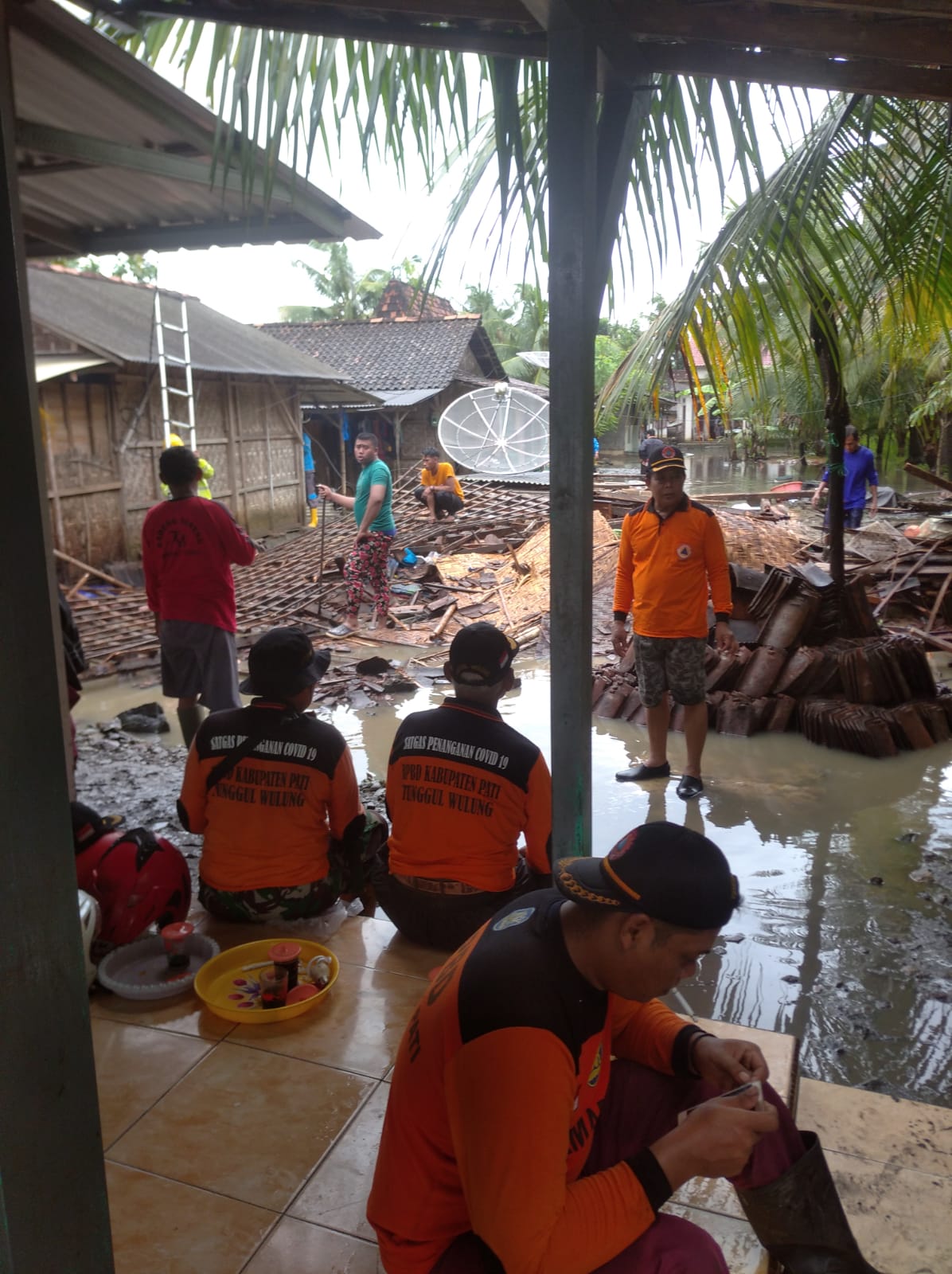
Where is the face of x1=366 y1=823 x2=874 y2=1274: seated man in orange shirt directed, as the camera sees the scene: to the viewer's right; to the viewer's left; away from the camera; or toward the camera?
to the viewer's right

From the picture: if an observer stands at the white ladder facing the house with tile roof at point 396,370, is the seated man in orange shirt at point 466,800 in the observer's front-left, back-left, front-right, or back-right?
back-right

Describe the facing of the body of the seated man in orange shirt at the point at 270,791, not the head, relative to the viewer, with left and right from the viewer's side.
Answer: facing away from the viewer

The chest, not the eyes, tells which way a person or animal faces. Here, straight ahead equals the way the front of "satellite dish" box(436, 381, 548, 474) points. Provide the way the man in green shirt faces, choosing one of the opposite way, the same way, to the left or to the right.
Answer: to the right

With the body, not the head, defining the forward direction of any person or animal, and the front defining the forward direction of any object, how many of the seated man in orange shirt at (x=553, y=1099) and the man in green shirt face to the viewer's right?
1

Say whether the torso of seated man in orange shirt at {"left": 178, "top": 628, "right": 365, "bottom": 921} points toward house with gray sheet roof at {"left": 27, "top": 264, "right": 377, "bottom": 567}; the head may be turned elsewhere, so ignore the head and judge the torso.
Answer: yes

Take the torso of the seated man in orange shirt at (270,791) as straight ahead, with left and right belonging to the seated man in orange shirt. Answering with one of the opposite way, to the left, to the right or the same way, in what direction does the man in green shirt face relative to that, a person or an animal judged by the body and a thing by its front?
to the left

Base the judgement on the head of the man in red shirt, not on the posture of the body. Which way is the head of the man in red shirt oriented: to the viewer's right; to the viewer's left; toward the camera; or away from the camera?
away from the camera

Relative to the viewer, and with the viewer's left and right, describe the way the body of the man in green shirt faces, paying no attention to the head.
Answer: facing to the left of the viewer

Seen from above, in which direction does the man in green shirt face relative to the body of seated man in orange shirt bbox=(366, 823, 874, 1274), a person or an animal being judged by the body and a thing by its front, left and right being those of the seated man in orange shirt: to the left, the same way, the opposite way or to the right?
the opposite way

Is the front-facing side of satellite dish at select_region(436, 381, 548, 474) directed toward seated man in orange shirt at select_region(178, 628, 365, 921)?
yes

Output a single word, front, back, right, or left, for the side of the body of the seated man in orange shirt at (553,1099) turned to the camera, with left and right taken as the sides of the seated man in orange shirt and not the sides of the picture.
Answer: right

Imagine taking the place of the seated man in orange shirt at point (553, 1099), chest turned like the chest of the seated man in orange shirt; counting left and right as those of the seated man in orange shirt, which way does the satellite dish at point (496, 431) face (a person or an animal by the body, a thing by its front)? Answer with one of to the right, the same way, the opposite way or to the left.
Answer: to the right

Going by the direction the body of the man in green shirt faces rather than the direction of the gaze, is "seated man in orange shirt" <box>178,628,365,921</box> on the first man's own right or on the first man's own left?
on the first man's own left
